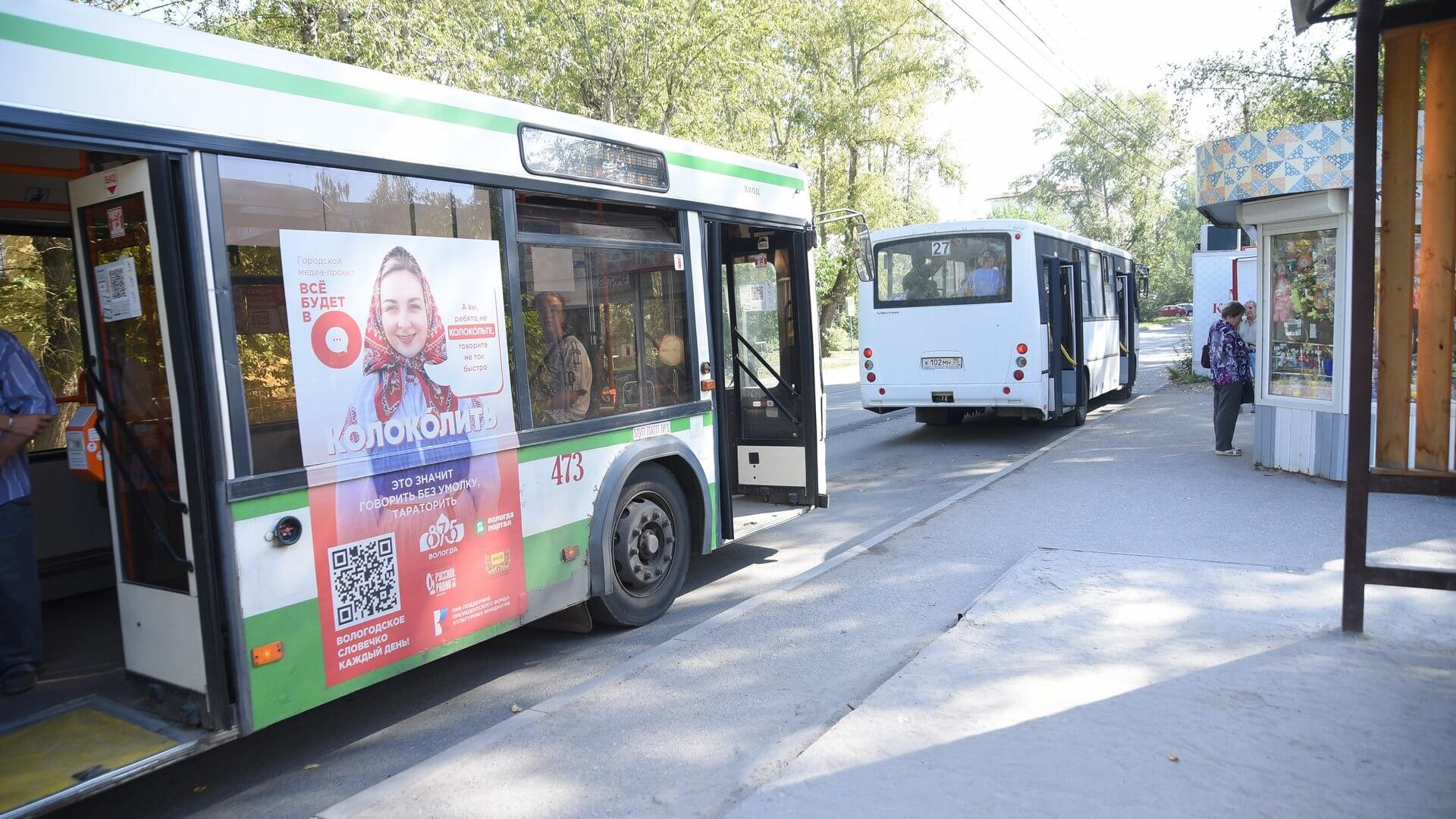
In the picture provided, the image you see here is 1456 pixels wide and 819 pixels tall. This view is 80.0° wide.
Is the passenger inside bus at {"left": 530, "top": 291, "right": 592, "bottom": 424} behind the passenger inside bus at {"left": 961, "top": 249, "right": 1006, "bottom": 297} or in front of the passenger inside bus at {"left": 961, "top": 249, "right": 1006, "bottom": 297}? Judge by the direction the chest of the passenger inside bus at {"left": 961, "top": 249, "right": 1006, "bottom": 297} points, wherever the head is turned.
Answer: behind

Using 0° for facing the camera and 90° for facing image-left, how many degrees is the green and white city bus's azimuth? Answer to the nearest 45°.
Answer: approximately 225°

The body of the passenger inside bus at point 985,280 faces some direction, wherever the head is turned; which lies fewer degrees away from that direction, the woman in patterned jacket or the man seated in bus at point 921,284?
the man seated in bus

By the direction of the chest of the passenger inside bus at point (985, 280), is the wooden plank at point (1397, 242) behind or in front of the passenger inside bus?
behind

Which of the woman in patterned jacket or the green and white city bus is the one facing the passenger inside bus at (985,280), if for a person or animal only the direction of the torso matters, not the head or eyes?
the green and white city bus

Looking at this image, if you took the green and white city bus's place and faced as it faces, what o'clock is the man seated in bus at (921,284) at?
The man seated in bus is roughly at 12 o'clock from the green and white city bus.

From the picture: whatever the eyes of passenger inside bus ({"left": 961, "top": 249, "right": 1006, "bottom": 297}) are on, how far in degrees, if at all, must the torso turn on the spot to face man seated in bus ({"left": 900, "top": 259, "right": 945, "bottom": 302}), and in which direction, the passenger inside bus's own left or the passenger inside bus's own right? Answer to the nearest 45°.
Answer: approximately 90° to the passenger inside bus's own left

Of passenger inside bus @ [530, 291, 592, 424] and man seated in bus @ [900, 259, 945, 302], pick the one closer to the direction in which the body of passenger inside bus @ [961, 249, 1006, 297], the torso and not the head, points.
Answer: the man seated in bus

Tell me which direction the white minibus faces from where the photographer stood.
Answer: facing away from the viewer and to the right of the viewer
